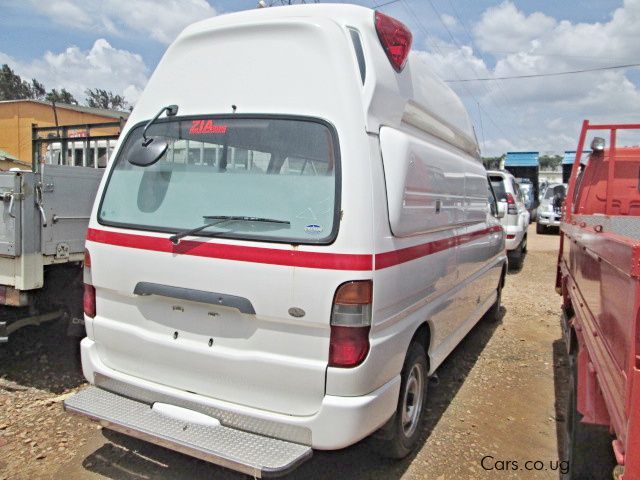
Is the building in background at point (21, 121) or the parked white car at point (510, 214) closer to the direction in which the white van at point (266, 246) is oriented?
the parked white car

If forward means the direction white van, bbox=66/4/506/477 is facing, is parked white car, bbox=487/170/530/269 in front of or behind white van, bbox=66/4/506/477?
in front

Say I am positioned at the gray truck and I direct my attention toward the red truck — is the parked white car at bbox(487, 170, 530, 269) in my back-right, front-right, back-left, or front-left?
front-left

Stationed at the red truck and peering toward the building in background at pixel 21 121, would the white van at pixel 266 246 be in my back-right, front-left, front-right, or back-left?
front-left

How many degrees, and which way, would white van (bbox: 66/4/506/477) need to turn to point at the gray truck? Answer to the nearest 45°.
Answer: approximately 90° to its left

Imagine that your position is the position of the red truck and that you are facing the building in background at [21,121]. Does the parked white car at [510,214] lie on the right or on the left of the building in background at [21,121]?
right

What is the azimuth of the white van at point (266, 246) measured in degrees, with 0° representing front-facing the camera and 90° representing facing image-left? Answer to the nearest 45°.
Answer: approximately 225°

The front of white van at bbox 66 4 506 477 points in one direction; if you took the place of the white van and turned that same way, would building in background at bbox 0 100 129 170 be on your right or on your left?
on your left

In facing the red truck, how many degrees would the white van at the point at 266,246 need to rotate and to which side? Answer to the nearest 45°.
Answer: approximately 45° to its right

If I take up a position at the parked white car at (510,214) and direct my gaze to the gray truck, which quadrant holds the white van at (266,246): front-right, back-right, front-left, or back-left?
front-left

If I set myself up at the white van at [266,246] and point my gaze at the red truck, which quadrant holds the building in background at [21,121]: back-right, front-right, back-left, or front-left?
back-left
